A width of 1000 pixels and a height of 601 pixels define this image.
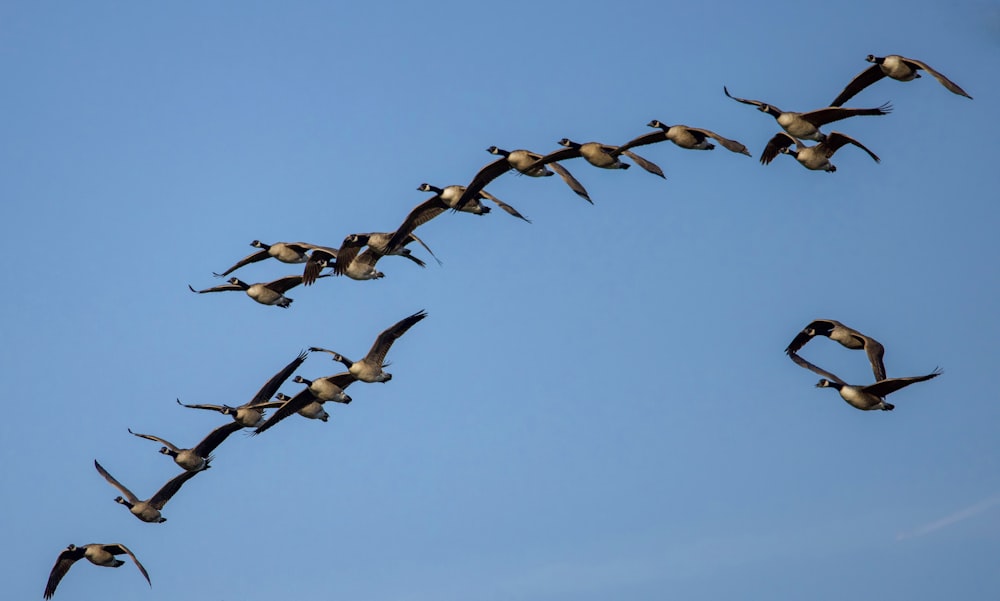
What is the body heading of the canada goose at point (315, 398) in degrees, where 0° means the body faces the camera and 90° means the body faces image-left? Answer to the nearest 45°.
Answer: approximately 45°

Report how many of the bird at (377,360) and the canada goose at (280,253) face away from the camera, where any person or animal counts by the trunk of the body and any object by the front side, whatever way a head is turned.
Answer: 0

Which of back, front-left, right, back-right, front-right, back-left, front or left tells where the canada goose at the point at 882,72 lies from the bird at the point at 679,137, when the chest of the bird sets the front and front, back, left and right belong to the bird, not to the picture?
back-left

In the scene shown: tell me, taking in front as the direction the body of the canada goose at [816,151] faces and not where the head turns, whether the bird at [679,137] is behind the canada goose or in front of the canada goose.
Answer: in front

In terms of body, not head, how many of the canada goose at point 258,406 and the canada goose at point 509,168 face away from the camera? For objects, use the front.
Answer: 0

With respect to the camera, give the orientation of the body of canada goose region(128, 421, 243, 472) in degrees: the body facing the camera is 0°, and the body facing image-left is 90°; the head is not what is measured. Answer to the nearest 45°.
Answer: approximately 45°

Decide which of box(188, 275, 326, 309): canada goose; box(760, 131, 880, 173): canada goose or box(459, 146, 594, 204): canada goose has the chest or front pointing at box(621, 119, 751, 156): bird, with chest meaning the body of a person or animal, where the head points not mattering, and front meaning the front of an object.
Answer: box(760, 131, 880, 173): canada goose
